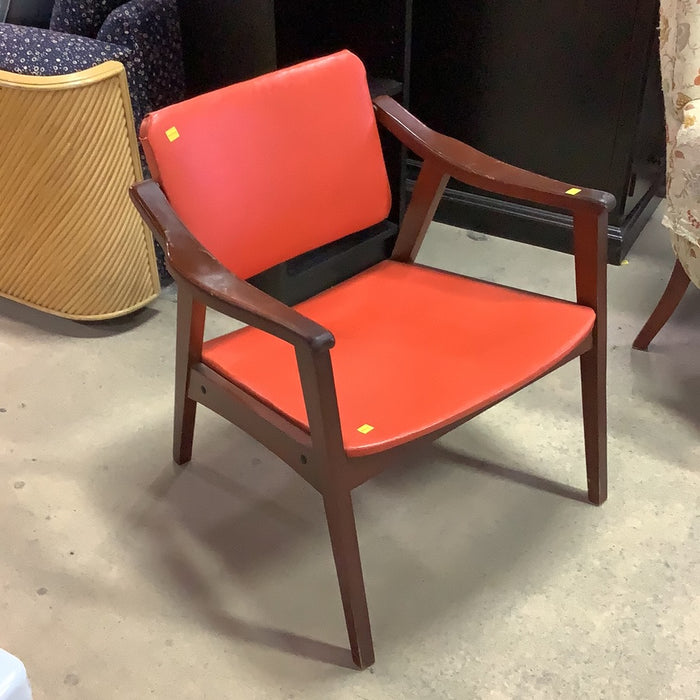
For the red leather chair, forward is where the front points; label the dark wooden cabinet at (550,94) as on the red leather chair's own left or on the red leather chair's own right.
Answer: on the red leather chair's own left

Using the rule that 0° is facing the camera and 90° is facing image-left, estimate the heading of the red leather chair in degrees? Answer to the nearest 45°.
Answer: approximately 315°

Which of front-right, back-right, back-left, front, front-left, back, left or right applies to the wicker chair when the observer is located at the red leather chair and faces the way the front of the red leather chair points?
back

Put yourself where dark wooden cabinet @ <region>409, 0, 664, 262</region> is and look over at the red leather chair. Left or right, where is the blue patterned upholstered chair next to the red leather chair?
right

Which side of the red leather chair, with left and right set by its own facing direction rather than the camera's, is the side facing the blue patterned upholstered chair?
back
